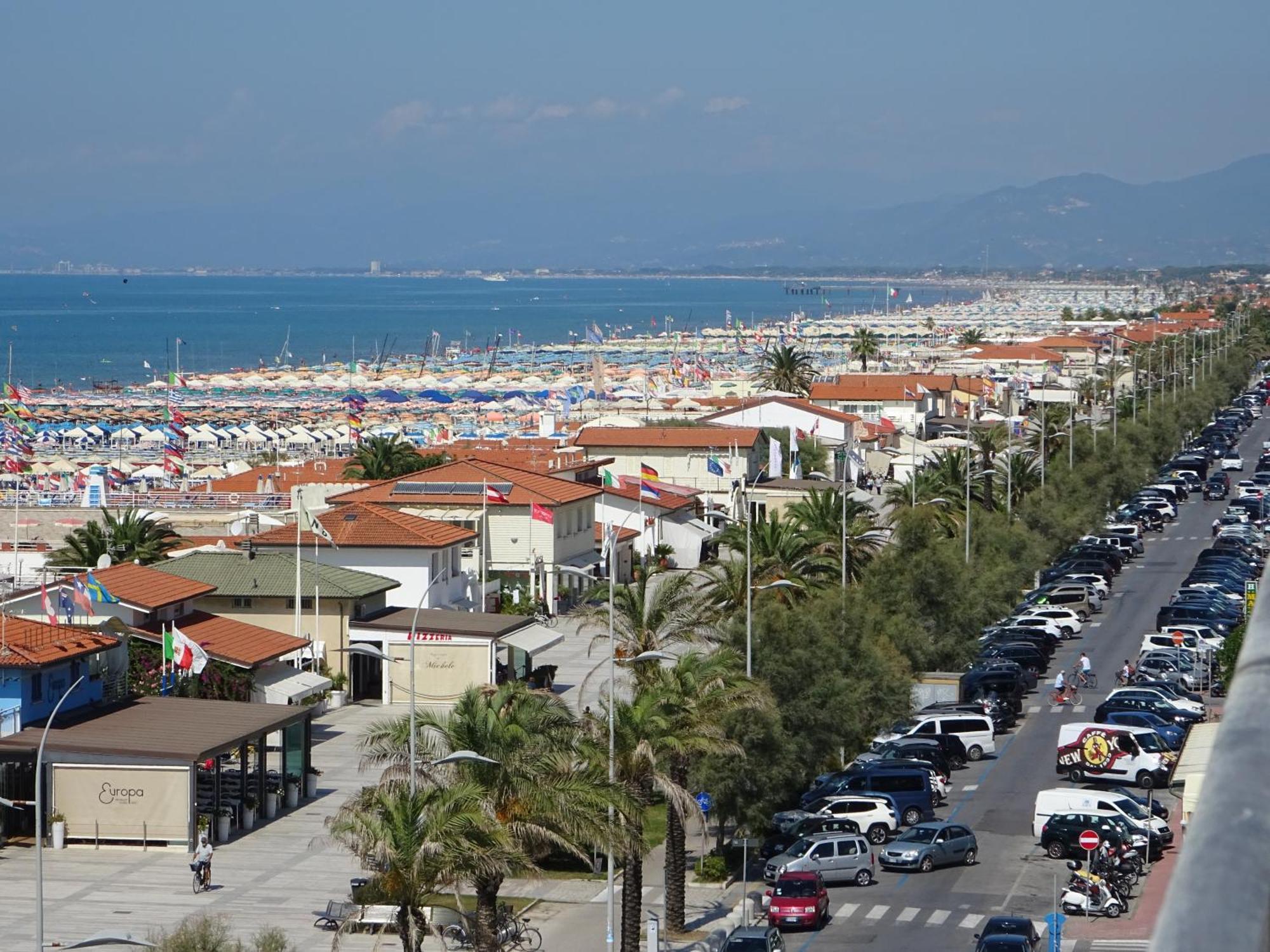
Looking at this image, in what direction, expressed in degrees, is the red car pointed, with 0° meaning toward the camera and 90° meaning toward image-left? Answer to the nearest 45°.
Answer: approximately 0°

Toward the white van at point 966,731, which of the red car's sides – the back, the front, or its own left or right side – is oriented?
back

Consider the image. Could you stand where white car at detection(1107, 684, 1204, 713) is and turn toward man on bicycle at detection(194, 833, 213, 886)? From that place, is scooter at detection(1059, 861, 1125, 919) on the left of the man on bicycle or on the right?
left

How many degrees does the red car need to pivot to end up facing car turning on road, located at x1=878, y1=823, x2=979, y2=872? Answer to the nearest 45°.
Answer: approximately 135° to its left
